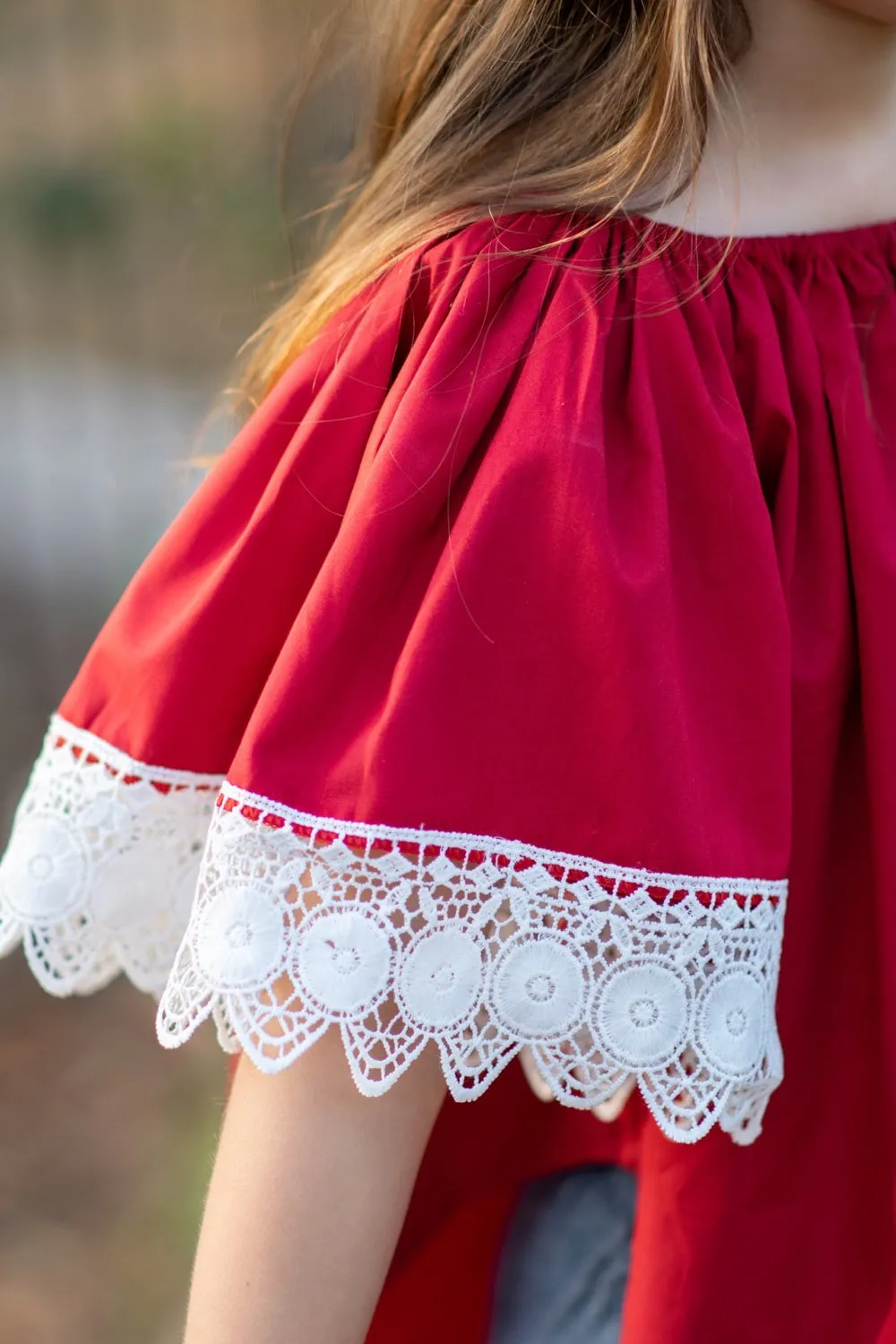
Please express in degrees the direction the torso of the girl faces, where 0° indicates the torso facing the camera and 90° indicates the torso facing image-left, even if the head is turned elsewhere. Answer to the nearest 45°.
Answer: approximately 315°
